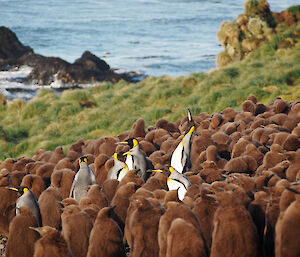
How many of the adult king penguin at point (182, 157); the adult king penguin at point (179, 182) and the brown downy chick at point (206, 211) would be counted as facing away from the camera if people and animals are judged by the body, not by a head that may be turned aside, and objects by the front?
1

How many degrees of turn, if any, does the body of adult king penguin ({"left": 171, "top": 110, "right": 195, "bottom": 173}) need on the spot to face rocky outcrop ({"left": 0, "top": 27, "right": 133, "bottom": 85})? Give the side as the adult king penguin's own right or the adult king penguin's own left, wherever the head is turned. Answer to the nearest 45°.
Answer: approximately 90° to the adult king penguin's own right

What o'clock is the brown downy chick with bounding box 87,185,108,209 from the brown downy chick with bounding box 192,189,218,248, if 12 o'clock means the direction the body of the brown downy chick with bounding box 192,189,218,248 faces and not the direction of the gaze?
the brown downy chick with bounding box 87,185,108,209 is roughly at 10 o'clock from the brown downy chick with bounding box 192,189,218,248.

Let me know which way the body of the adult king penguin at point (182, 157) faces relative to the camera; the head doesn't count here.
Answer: to the viewer's left

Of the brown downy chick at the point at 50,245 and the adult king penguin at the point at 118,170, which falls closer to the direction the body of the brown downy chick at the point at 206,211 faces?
the adult king penguin

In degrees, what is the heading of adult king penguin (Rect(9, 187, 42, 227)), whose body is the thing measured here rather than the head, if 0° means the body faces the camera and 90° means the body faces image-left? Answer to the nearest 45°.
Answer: approximately 90°

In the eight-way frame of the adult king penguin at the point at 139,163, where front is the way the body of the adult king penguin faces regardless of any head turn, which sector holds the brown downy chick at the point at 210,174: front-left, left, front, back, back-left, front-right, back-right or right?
back-left
